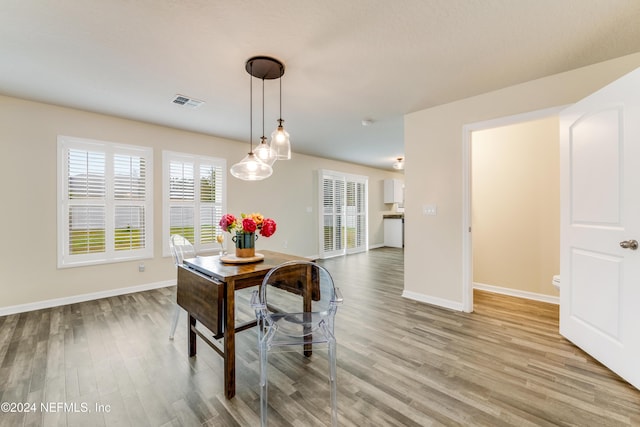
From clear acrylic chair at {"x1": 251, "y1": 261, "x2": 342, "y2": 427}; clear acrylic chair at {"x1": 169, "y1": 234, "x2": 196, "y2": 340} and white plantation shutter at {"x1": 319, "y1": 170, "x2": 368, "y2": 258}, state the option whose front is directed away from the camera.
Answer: clear acrylic chair at {"x1": 251, "y1": 261, "x2": 342, "y2": 427}

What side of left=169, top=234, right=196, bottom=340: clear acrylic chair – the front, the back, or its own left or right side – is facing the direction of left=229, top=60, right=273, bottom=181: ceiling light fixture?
front

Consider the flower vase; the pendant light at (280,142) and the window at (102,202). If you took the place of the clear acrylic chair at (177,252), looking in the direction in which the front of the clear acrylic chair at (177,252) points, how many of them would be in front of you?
2

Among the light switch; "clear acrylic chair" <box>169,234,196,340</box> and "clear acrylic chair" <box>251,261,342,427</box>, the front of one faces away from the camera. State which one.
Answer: "clear acrylic chair" <box>251,261,342,427</box>

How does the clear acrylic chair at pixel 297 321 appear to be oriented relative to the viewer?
away from the camera

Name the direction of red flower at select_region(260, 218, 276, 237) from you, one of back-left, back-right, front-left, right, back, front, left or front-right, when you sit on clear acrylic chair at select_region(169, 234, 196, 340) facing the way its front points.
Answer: front

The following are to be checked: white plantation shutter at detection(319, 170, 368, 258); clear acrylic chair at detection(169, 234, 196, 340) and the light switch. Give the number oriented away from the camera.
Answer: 0

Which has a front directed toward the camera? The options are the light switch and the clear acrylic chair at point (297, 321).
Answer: the light switch

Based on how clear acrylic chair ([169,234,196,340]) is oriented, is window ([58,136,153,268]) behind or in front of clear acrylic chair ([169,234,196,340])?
behind

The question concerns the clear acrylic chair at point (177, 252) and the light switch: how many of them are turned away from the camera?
0

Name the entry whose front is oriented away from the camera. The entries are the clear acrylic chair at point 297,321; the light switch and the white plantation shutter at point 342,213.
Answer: the clear acrylic chair

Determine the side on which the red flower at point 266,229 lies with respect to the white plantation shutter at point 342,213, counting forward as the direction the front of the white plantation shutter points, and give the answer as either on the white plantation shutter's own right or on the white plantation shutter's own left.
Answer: on the white plantation shutter's own right

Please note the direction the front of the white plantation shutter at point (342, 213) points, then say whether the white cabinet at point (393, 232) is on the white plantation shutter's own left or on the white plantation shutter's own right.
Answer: on the white plantation shutter's own left

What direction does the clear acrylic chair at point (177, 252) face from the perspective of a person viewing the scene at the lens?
facing the viewer and to the right of the viewer

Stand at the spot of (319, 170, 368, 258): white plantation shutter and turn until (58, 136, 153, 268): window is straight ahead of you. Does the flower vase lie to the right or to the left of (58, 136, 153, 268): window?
left

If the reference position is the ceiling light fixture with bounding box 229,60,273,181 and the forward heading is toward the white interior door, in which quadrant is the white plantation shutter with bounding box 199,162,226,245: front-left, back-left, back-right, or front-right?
back-left

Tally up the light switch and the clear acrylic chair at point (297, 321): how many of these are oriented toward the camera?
1

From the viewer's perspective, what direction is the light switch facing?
toward the camera

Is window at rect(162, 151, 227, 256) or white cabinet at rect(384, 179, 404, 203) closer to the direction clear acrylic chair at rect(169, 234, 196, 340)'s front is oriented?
the white cabinet
